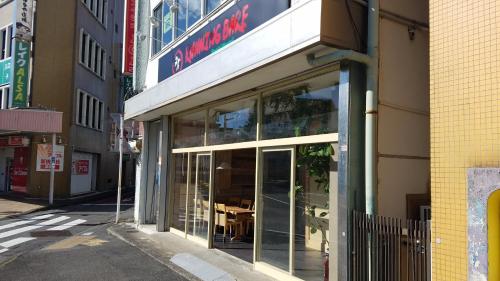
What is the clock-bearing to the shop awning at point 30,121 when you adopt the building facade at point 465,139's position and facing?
The shop awning is roughly at 4 o'clock from the building facade.

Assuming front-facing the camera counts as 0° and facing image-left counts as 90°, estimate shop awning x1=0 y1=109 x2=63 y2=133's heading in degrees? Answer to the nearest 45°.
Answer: approximately 0°

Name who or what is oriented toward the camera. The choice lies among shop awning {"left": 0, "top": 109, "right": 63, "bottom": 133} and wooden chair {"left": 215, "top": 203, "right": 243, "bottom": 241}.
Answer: the shop awning

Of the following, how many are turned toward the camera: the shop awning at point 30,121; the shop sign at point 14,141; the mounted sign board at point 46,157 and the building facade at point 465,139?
4

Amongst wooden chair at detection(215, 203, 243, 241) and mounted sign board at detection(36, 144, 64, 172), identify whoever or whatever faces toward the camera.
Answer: the mounted sign board

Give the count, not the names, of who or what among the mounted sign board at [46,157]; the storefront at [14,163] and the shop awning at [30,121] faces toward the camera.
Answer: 3

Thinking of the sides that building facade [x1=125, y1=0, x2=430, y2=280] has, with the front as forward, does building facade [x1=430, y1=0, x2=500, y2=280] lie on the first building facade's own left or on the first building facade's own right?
on the first building facade's own left

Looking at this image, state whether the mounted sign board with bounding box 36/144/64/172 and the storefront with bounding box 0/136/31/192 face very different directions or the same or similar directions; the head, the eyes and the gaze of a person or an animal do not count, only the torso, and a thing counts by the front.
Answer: same or similar directions

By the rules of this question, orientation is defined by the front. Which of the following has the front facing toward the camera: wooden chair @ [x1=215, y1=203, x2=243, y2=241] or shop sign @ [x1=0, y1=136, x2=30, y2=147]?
the shop sign

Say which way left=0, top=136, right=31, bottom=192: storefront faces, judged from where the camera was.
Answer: facing the viewer

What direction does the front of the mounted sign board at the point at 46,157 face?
toward the camera
